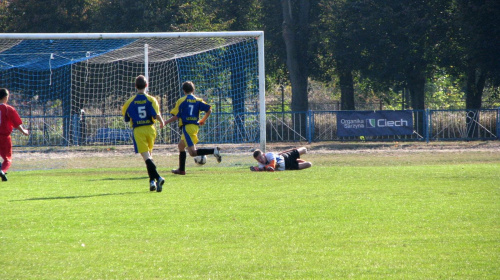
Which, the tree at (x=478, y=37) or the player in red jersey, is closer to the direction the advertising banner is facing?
the player in red jersey

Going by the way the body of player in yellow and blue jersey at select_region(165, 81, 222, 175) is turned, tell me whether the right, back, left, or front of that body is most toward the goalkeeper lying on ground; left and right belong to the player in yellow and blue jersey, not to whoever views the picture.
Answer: right

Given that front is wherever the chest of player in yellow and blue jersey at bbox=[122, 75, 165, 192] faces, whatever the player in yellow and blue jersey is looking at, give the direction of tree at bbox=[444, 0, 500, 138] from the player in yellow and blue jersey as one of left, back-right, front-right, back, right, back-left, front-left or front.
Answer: front-right

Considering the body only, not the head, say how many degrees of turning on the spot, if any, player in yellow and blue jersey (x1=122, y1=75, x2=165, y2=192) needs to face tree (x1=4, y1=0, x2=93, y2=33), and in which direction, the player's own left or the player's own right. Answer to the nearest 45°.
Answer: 0° — they already face it

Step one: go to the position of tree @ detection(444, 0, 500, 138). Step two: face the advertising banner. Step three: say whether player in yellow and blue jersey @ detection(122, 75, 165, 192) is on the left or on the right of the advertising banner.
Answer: left

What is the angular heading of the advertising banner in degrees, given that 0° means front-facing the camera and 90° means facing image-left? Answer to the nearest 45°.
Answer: approximately 0°

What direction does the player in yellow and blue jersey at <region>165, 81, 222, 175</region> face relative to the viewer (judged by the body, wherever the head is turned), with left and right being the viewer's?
facing away from the viewer and to the left of the viewer

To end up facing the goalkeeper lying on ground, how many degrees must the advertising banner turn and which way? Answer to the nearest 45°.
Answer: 0° — it already faces them

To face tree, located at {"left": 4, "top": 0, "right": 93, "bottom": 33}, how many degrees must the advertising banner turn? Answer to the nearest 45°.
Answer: approximately 90° to its right

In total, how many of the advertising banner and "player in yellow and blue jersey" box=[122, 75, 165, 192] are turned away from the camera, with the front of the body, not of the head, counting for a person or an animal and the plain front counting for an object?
1

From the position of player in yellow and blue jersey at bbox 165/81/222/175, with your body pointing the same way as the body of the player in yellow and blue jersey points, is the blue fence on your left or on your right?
on your right

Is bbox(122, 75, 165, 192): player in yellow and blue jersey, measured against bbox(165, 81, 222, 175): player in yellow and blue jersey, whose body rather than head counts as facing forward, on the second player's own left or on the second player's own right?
on the second player's own left

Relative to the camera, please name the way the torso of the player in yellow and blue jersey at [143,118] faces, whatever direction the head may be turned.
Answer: away from the camera

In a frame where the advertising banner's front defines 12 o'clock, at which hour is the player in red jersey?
The player in red jersey is roughly at 1 o'clock from the advertising banner.
